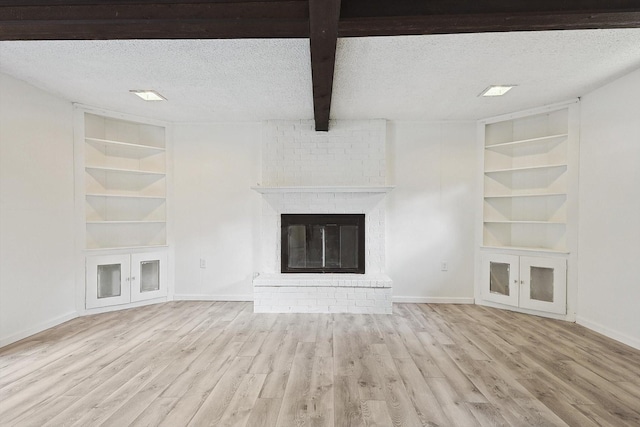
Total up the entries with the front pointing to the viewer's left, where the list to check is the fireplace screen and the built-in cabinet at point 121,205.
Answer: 0

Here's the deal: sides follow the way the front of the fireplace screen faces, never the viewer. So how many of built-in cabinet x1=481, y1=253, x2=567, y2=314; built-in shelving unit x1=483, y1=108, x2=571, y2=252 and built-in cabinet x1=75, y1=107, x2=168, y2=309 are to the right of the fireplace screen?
1

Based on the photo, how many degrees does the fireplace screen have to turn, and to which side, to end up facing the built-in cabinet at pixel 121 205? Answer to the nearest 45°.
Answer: approximately 90° to its right

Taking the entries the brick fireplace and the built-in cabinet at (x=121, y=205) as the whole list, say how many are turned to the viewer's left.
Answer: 0

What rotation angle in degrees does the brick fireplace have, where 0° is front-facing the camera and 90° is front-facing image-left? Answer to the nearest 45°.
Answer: approximately 0°

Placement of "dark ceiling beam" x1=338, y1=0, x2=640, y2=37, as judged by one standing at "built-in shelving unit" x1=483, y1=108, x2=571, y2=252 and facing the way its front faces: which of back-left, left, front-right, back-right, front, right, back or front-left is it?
front-left

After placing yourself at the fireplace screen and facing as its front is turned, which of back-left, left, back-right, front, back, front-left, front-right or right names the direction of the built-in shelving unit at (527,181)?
left

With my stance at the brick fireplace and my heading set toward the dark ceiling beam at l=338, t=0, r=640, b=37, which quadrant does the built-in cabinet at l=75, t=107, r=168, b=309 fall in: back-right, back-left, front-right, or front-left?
back-right

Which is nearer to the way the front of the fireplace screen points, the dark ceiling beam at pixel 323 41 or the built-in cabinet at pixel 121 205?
the dark ceiling beam
